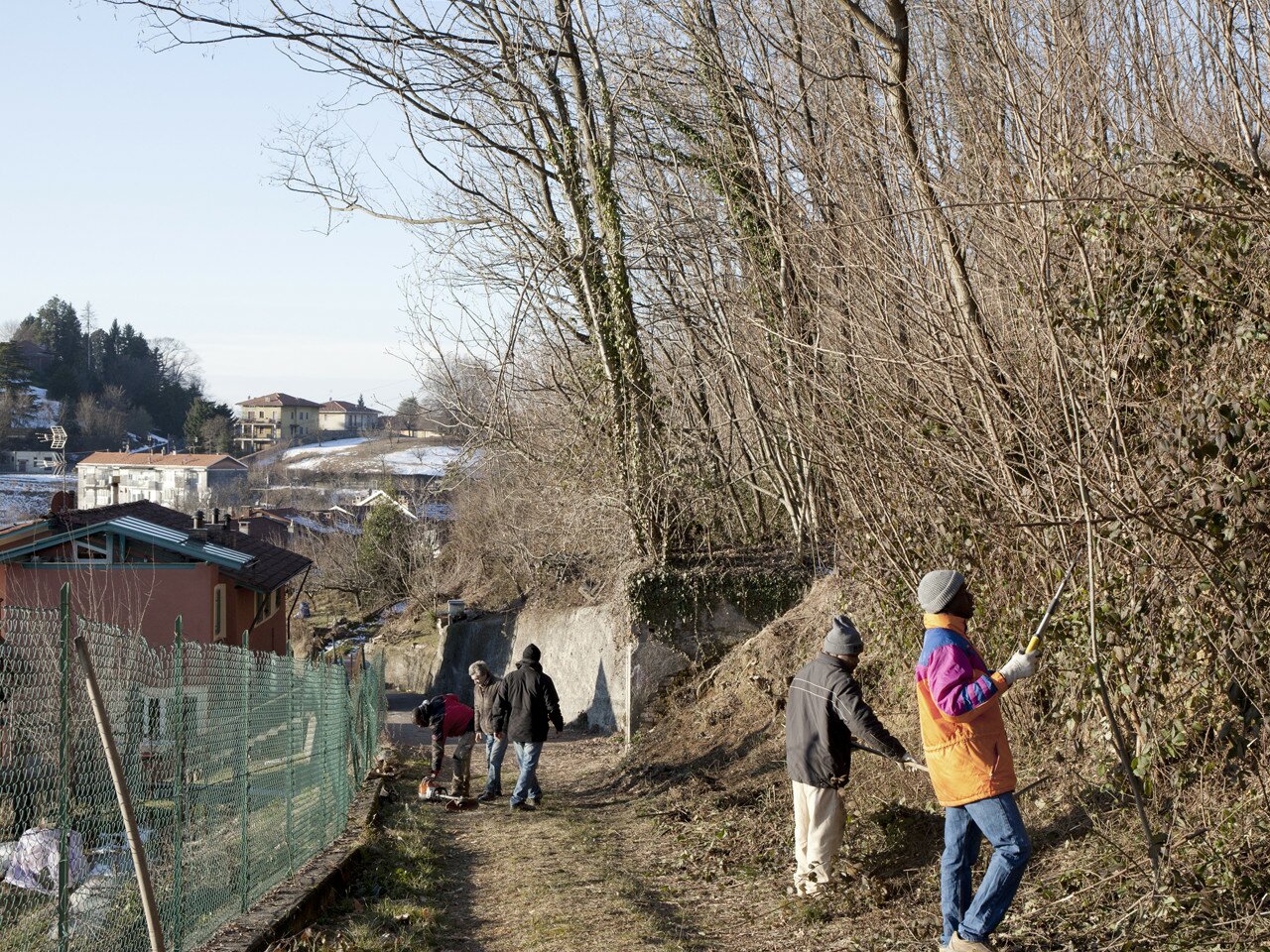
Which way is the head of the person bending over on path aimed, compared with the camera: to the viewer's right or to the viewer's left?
to the viewer's left

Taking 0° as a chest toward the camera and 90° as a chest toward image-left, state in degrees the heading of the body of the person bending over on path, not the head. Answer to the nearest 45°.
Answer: approximately 90°

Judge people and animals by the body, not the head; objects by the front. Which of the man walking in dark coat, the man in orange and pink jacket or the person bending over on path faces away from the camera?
the man walking in dark coat

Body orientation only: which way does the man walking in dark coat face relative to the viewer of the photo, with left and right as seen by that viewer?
facing away from the viewer

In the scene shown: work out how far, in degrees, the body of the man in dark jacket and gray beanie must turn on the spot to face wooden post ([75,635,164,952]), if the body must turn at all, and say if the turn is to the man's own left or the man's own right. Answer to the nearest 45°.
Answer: approximately 180°

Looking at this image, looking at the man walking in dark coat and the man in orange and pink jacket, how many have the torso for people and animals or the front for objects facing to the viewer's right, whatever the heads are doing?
1

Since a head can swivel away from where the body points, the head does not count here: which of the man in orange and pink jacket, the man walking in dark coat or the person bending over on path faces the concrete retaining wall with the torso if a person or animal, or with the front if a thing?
the man walking in dark coat

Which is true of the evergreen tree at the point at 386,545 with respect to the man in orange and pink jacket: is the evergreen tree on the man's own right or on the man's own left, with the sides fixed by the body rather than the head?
on the man's own left

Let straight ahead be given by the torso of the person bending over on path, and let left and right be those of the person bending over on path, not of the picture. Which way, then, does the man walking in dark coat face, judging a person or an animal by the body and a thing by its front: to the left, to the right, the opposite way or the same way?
to the right

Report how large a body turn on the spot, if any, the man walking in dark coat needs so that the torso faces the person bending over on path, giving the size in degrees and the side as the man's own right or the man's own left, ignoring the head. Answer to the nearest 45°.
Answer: approximately 45° to the man's own left

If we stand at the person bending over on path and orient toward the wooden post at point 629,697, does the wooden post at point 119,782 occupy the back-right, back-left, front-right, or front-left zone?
back-right

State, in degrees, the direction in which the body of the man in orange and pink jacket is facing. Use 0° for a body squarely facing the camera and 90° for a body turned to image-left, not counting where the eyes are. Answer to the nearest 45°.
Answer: approximately 270°

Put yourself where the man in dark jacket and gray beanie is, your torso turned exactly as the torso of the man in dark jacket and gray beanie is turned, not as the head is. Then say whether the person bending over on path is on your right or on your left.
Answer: on your left

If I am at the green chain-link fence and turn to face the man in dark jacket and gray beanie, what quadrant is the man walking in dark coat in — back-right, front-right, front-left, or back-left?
front-left

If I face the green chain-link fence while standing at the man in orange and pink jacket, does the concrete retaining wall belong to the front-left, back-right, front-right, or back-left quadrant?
front-right
